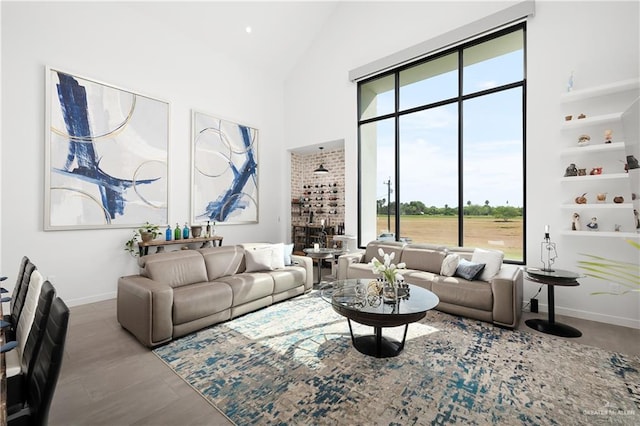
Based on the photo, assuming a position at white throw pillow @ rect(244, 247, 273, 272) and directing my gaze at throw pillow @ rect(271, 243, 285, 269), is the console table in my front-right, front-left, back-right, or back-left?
back-left

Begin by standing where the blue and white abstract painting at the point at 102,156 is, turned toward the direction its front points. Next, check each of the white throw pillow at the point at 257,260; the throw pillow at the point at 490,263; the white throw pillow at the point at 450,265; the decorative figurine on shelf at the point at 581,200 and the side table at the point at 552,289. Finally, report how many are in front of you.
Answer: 5

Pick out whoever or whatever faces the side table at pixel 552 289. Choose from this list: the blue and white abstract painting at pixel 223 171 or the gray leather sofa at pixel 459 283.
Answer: the blue and white abstract painting

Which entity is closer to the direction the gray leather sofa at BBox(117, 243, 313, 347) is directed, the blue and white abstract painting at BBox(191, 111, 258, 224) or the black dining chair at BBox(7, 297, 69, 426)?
the black dining chair

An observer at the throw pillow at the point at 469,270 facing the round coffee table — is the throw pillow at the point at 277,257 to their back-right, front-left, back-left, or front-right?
front-right

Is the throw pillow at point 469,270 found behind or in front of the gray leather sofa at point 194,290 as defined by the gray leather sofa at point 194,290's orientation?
in front

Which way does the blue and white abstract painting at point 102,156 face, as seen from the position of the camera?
facing the viewer and to the right of the viewer

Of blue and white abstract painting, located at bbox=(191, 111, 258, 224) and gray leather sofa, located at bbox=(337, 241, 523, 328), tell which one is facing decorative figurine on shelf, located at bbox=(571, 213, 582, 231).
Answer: the blue and white abstract painting

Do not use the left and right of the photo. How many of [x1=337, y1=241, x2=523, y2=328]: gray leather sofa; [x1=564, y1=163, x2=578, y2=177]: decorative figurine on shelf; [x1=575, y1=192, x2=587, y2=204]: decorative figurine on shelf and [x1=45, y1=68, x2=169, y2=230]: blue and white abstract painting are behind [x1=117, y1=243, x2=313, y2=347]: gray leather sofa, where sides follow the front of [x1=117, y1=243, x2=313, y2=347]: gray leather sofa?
1

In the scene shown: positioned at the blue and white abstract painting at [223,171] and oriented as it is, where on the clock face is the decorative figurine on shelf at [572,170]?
The decorative figurine on shelf is roughly at 12 o'clock from the blue and white abstract painting.

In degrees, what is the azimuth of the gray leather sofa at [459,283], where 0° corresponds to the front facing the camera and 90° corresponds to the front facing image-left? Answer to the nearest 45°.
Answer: approximately 45°

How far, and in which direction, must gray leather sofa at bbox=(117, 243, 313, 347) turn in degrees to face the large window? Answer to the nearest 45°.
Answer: approximately 45° to its left

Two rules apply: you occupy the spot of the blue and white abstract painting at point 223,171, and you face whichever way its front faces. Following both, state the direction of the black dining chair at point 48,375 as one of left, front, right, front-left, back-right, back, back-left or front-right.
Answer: front-right

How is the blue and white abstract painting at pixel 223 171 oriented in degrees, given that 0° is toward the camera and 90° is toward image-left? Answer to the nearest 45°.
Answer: approximately 315°
